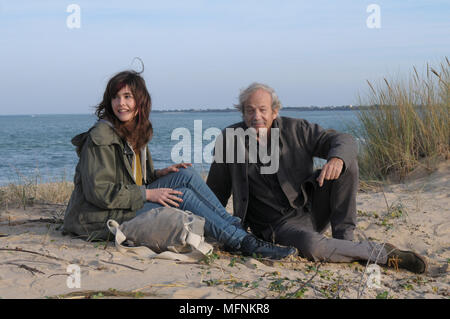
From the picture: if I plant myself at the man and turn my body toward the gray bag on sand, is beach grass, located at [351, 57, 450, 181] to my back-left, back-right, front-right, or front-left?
back-right

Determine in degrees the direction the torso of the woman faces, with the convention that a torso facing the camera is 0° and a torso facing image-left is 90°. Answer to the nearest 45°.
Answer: approximately 315°

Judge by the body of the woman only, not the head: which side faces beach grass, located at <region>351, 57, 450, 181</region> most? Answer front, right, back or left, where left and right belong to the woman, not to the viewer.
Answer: left

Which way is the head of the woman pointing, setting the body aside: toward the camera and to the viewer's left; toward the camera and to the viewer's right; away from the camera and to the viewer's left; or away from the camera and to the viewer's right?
toward the camera and to the viewer's right

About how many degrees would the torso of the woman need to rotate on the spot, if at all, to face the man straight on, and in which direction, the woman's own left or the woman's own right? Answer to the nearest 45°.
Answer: approximately 45° to the woman's own left
